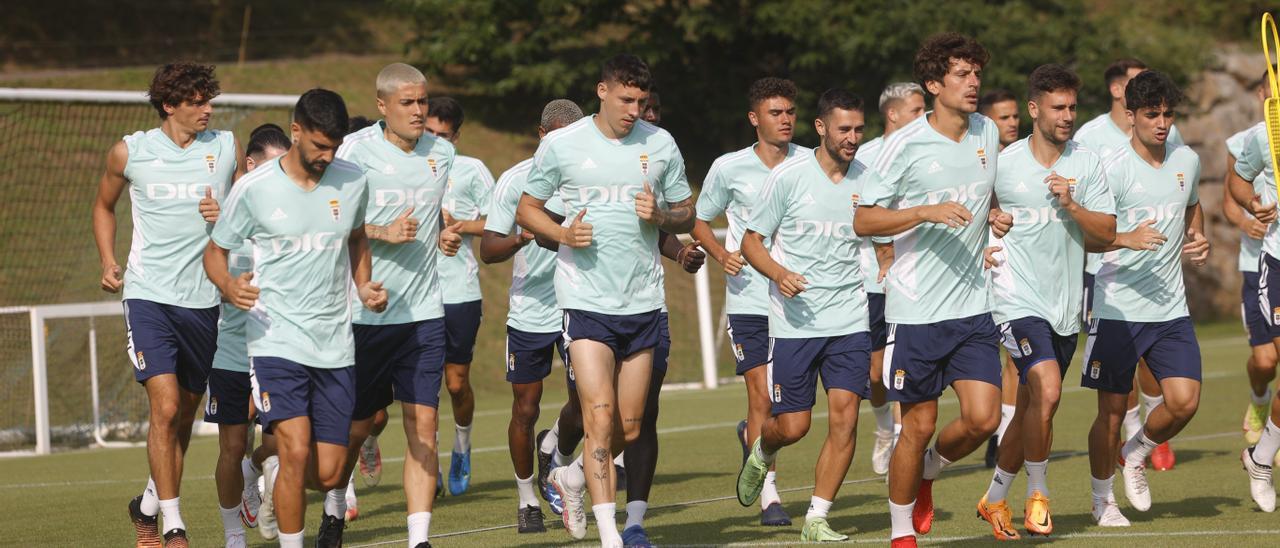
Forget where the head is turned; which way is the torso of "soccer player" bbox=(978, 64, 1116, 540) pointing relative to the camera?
toward the camera

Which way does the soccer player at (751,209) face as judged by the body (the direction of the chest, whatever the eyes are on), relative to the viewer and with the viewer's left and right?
facing the viewer and to the right of the viewer

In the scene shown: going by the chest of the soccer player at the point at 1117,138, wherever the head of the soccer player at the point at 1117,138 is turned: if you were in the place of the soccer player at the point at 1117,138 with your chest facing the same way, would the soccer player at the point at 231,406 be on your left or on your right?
on your right

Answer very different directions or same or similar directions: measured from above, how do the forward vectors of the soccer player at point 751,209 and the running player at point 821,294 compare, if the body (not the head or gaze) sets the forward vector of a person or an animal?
same or similar directions

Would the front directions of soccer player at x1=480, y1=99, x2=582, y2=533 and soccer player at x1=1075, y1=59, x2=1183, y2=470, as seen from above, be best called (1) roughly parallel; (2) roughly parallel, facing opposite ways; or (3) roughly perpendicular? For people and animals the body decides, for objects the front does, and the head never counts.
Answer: roughly parallel

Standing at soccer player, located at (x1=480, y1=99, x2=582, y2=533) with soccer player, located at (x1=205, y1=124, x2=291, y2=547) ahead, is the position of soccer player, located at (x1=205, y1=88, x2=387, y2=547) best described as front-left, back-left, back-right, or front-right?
front-left

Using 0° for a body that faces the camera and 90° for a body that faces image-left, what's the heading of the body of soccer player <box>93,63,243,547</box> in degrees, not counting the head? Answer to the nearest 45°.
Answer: approximately 315°

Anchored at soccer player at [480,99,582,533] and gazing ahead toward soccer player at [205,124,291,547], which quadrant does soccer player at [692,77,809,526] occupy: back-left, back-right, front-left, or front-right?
back-left

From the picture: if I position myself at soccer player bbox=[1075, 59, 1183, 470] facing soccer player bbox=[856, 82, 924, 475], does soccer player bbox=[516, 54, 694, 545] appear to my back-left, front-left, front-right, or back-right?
front-left
